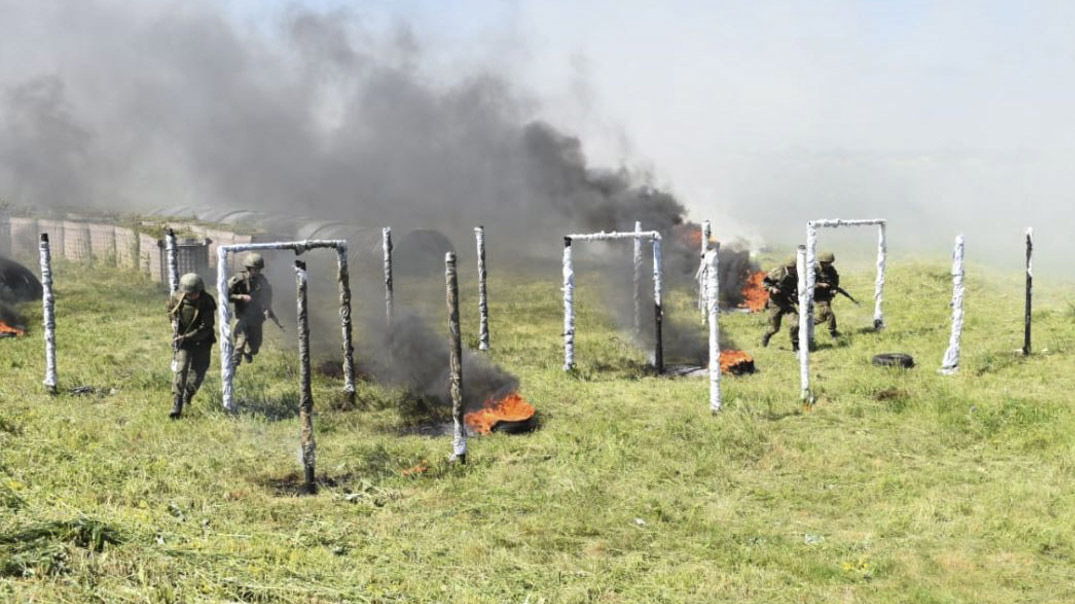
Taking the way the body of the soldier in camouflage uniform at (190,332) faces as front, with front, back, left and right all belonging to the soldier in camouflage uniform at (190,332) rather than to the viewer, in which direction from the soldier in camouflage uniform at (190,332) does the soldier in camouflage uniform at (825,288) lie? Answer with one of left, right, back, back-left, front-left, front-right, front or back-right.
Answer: back-left

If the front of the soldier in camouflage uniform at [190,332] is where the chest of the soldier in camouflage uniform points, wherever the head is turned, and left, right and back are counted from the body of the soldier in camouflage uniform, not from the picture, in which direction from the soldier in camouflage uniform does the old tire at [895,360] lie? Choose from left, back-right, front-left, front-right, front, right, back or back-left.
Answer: back-left

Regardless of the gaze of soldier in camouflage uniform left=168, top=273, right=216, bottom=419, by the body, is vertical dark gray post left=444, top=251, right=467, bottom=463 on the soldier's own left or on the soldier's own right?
on the soldier's own left

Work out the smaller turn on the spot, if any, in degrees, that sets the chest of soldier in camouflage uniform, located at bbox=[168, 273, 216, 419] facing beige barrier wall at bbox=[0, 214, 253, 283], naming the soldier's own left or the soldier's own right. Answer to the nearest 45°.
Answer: approximately 135° to the soldier's own right

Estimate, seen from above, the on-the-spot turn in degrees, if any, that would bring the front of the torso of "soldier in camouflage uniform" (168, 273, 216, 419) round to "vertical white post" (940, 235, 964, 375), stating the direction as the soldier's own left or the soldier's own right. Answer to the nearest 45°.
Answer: approximately 135° to the soldier's own left

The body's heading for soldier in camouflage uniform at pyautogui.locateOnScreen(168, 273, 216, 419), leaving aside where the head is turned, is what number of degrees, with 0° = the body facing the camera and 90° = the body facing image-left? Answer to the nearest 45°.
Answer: approximately 45°

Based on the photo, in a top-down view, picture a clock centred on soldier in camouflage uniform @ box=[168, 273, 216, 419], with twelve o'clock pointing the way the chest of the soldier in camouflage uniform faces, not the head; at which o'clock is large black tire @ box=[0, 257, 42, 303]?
The large black tire is roughly at 4 o'clock from the soldier in camouflage uniform.

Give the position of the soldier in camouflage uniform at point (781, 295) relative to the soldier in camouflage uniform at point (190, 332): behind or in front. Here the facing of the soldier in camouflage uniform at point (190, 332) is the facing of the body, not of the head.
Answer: behind

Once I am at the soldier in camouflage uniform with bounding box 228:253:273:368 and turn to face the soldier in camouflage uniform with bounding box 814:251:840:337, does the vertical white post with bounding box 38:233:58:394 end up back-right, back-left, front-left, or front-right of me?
back-right

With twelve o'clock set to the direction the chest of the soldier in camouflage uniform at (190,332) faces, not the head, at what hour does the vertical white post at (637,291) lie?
The vertical white post is roughly at 7 o'clock from the soldier in camouflage uniform.
